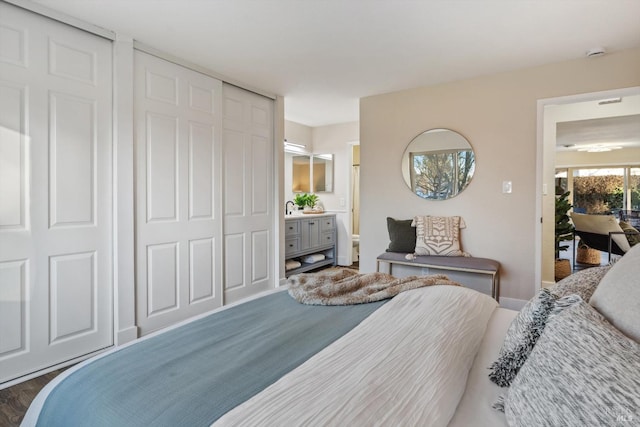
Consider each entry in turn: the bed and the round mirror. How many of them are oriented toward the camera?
1

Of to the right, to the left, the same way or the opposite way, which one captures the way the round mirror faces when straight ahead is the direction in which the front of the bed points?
to the left

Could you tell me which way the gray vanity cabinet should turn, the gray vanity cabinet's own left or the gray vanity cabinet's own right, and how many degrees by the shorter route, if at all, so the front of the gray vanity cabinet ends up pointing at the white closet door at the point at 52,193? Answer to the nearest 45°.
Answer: approximately 90° to the gray vanity cabinet's own right

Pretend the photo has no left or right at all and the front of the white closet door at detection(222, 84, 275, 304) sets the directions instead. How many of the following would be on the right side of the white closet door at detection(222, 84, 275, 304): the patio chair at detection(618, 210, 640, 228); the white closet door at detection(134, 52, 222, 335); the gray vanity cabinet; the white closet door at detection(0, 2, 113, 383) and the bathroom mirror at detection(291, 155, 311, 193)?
2

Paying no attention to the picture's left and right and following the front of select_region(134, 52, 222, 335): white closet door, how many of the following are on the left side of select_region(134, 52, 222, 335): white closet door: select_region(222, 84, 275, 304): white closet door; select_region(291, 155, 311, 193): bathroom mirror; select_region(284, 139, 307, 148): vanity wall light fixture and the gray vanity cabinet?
4

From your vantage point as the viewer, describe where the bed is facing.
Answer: facing to the left of the viewer

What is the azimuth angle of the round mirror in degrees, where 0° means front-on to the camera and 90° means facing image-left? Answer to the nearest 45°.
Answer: approximately 0°

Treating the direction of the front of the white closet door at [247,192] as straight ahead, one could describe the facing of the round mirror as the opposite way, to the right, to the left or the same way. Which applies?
to the right

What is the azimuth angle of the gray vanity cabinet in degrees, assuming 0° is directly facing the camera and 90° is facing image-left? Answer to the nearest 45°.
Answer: approximately 315°

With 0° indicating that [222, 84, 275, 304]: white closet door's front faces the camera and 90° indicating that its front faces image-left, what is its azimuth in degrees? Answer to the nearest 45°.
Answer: approximately 315°
